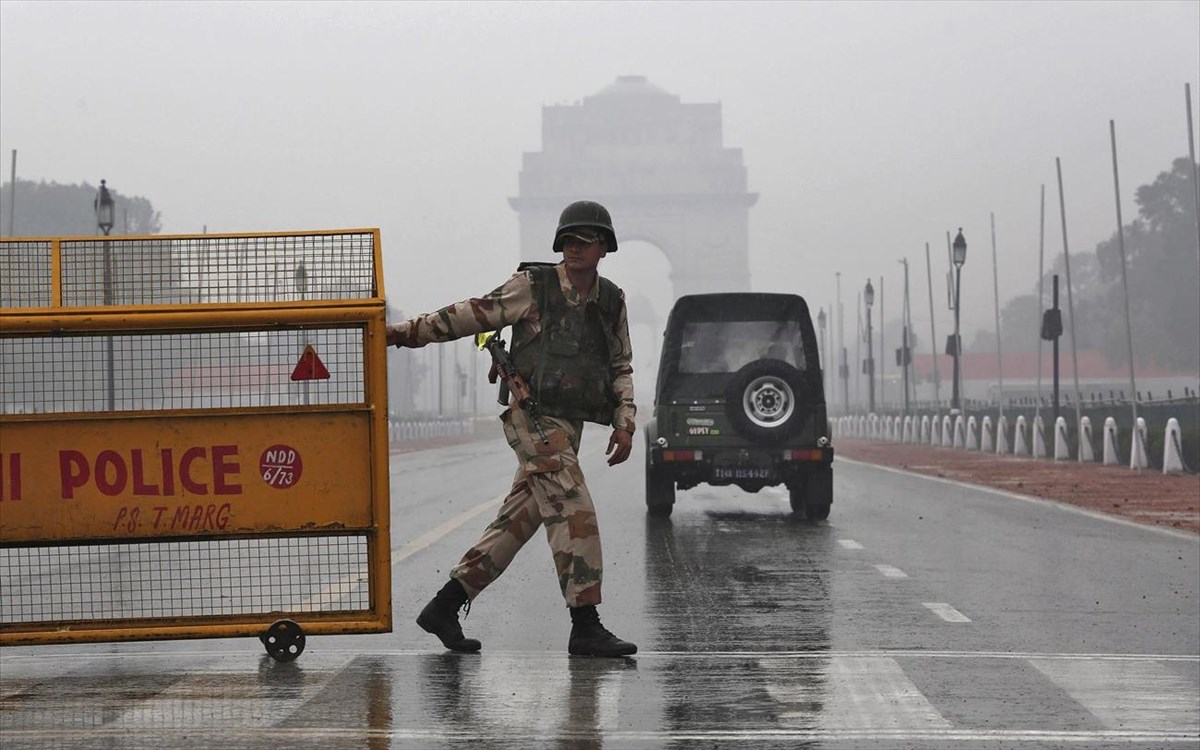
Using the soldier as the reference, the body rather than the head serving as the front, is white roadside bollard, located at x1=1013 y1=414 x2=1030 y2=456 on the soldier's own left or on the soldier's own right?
on the soldier's own left

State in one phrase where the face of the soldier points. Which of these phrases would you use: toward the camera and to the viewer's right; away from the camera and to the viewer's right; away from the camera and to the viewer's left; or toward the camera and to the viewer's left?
toward the camera and to the viewer's left

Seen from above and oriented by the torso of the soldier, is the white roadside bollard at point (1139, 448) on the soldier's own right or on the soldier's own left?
on the soldier's own left

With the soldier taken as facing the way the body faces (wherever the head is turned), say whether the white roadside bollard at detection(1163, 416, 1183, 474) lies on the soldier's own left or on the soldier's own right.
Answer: on the soldier's own left

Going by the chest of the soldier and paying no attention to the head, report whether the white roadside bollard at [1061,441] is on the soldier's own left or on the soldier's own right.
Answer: on the soldier's own left
